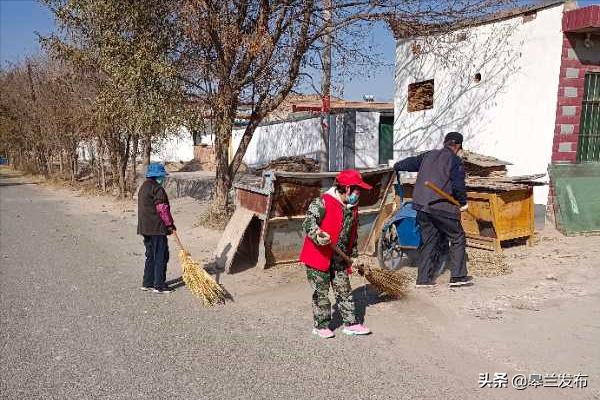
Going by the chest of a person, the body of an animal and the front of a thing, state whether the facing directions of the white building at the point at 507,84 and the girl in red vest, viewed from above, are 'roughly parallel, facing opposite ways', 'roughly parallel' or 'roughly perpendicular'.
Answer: roughly parallel

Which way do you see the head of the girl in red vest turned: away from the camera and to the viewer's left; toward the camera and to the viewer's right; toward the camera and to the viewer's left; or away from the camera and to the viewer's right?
toward the camera and to the viewer's right

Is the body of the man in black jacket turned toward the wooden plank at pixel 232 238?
no

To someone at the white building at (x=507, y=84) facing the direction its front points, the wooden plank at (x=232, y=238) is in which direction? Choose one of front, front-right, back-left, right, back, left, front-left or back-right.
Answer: right

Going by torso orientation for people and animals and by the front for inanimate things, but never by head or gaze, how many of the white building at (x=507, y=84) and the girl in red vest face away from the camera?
0

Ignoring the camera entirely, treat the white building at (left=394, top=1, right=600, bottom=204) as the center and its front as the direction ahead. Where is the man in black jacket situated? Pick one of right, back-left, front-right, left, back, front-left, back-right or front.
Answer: front-right

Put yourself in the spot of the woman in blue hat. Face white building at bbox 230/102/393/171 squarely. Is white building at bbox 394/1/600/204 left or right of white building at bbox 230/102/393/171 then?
right

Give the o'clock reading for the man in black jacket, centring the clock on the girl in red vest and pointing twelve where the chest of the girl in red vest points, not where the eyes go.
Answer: The man in black jacket is roughly at 9 o'clock from the girl in red vest.
